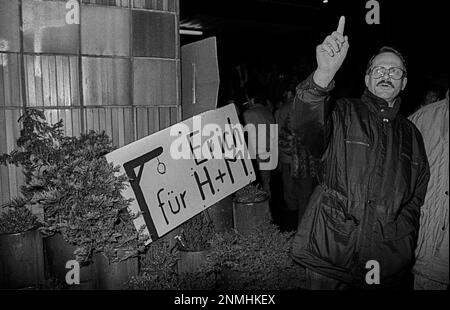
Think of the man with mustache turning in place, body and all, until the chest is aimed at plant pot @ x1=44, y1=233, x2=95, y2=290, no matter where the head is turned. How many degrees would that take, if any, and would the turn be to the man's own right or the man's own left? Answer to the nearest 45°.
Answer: approximately 90° to the man's own right

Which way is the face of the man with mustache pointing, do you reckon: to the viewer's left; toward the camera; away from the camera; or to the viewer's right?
toward the camera

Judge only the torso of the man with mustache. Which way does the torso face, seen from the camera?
toward the camera

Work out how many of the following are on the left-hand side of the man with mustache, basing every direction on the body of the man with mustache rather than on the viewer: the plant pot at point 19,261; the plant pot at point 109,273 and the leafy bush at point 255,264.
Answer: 0

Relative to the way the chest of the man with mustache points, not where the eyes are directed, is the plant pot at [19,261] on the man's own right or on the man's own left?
on the man's own right

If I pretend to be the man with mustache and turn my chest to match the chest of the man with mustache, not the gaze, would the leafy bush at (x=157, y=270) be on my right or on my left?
on my right
